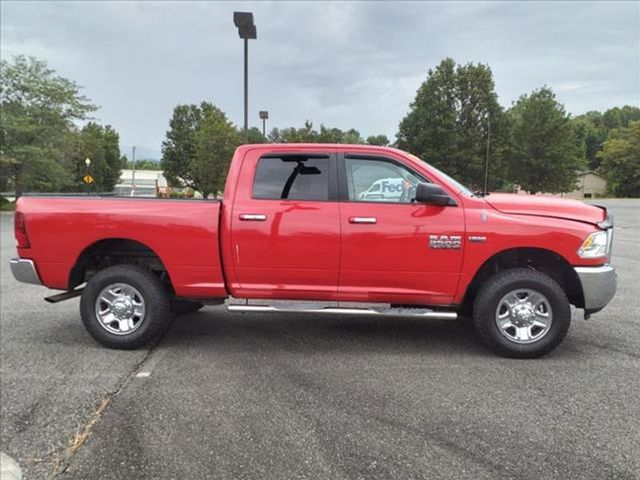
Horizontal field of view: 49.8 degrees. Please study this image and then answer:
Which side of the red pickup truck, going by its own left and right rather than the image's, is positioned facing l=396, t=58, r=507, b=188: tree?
left

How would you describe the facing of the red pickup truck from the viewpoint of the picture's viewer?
facing to the right of the viewer

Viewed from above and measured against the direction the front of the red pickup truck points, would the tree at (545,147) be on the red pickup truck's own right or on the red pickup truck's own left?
on the red pickup truck's own left

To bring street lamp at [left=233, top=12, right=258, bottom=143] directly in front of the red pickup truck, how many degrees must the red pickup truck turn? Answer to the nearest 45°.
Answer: approximately 90° to its left

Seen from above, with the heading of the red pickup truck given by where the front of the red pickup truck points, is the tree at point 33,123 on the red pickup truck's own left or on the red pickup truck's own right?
on the red pickup truck's own left
